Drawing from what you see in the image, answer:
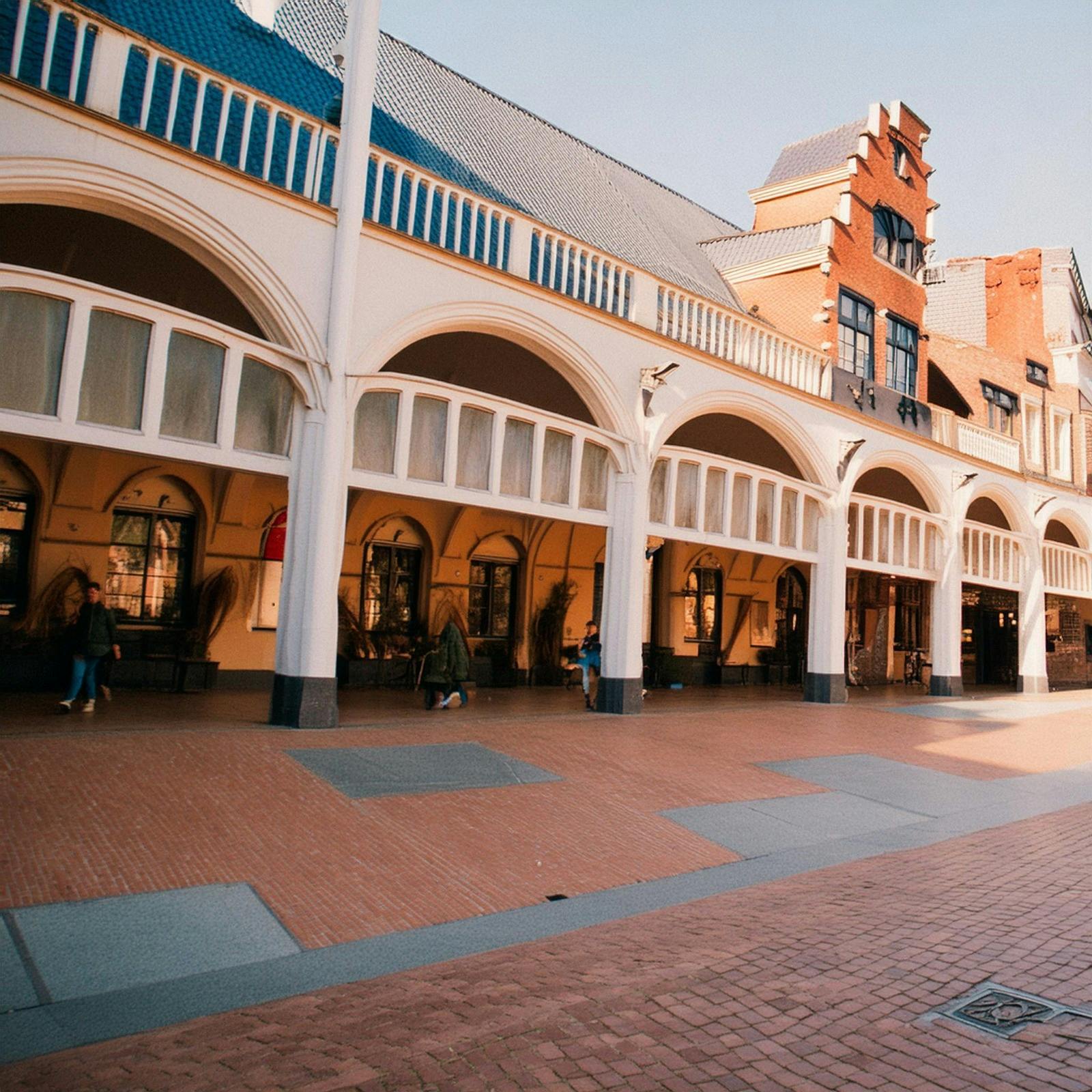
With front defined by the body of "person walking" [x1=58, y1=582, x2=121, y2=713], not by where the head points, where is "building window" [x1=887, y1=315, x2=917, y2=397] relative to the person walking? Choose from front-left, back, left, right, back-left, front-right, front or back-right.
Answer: back-left

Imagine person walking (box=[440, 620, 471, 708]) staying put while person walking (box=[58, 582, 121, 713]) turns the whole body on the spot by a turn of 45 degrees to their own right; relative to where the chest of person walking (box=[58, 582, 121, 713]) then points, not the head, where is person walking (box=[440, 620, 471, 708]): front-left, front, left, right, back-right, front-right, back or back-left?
back

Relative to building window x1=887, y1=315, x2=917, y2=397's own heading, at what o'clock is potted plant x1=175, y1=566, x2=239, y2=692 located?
The potted plant is roughly at 3 o'clock from the building window.

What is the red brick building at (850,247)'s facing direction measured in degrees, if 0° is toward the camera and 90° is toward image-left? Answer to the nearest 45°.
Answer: approximately 315°

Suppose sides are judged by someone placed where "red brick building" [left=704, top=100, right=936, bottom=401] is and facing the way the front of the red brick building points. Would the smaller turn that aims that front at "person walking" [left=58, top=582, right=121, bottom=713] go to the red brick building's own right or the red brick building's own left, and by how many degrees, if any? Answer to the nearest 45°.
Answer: approximately 90° to the red brick building's own right

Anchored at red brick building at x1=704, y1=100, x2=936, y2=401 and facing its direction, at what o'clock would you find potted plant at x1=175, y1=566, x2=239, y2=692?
The potted plant is roughly at 3 o'clock from the red brick building.

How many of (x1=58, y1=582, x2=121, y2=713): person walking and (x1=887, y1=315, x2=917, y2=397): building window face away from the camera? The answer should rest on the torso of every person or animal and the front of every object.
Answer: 0

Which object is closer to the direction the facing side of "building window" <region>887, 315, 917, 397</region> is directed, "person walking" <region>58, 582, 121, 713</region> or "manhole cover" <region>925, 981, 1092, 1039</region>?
the manhole cover

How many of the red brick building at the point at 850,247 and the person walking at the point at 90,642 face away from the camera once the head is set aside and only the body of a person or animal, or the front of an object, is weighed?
0

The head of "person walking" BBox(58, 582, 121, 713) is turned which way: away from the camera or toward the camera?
toward the camera

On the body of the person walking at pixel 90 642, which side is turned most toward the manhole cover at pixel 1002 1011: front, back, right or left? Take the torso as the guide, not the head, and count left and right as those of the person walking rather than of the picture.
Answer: left

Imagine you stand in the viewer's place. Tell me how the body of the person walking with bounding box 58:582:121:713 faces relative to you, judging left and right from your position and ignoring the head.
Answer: facing the viewer and to the left of the viewer

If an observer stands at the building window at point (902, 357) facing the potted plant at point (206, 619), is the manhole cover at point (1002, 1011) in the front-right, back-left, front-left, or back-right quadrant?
front-left
